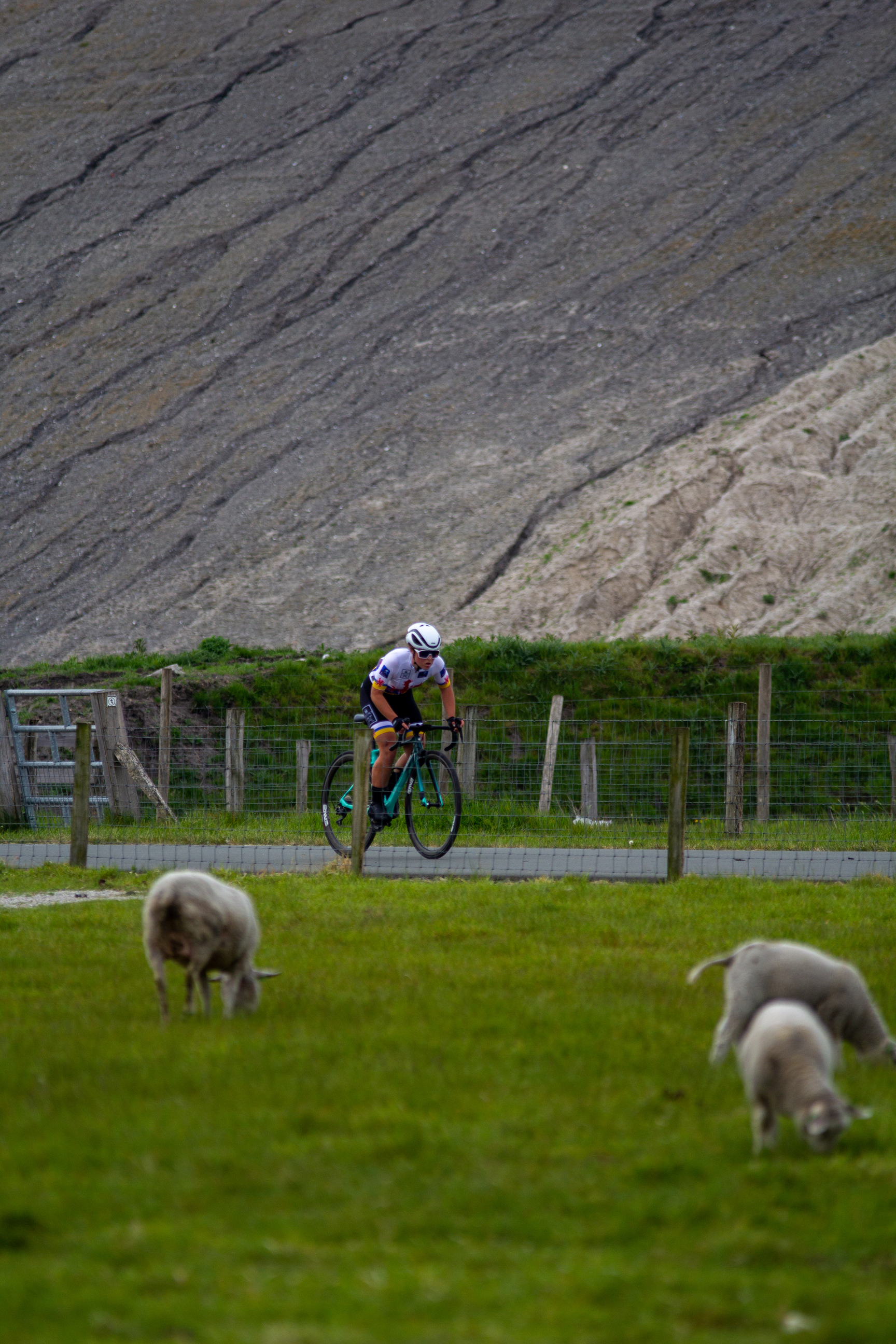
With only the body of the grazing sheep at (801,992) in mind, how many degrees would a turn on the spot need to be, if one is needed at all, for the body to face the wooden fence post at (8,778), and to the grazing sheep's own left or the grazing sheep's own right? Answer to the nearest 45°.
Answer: approximately 135° to the grazing sheep's own left

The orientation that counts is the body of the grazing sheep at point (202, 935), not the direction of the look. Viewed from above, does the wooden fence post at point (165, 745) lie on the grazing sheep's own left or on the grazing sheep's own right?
on the grazing sheep's own left

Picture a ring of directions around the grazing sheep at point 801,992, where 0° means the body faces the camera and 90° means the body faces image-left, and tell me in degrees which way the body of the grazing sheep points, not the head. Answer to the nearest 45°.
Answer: approximately 270°

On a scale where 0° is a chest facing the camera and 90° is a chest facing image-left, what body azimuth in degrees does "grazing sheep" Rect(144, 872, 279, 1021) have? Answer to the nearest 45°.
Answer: approximately 225°

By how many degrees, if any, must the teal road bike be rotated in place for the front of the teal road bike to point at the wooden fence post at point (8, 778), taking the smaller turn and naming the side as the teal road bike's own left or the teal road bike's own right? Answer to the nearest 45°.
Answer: approximately 180°

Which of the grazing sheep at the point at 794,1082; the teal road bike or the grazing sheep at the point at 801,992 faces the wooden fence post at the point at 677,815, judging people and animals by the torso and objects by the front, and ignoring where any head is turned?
the teal road bike
